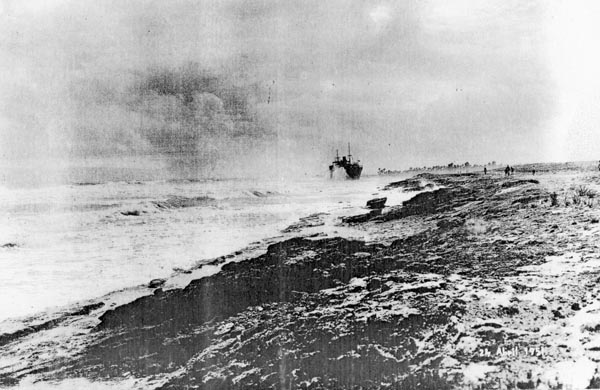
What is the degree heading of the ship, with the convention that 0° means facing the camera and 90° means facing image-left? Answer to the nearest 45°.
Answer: approximately 315°
